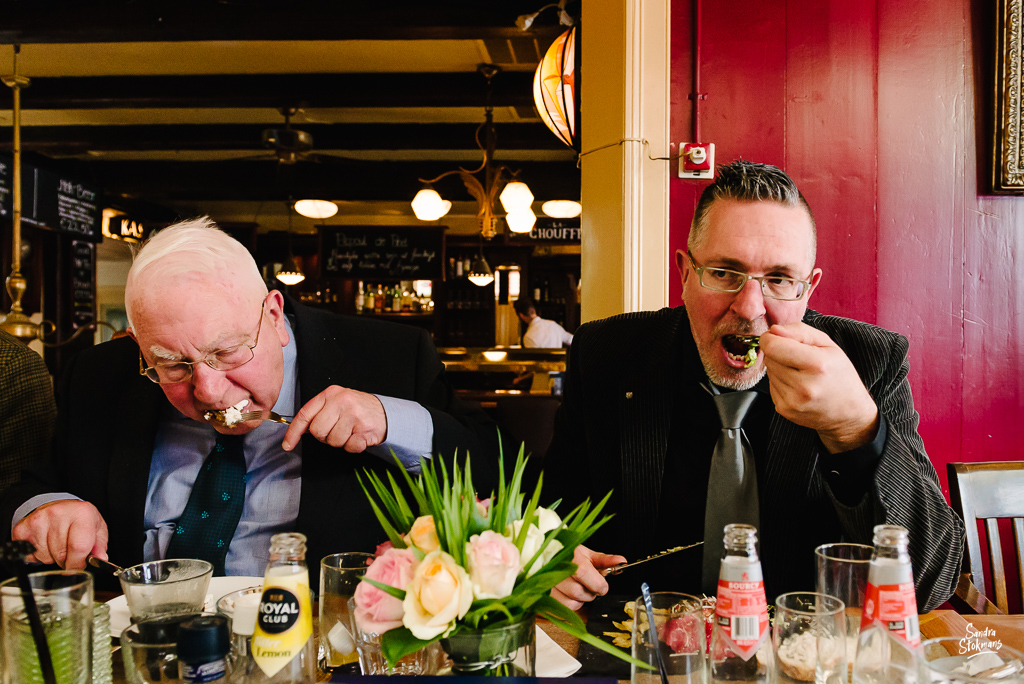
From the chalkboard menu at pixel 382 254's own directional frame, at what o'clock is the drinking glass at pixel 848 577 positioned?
The drinking glass is roughly at 12 o'clock from the chalkboard menu.

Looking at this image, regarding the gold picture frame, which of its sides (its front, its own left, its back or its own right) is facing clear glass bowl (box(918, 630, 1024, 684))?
front

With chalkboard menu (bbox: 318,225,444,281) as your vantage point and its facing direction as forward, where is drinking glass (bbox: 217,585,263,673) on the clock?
The drinking glass is roughly at 12 o'clock from the chalkboard menu.

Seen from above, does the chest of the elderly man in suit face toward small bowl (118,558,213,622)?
yes

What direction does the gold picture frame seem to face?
toward the camera

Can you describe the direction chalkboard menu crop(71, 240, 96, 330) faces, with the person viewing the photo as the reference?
facing the viewer and to the right of the viewer

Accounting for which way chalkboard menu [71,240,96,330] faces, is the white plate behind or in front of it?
in front

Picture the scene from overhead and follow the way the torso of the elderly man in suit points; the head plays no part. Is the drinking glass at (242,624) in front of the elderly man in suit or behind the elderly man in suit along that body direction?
in front

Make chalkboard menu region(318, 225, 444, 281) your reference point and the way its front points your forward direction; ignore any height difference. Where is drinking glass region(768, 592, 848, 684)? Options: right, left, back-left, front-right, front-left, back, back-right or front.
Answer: front

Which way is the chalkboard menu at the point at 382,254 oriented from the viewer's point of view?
toward the camera

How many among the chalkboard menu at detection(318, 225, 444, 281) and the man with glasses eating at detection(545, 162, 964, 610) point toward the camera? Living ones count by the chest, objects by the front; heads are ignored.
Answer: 2
